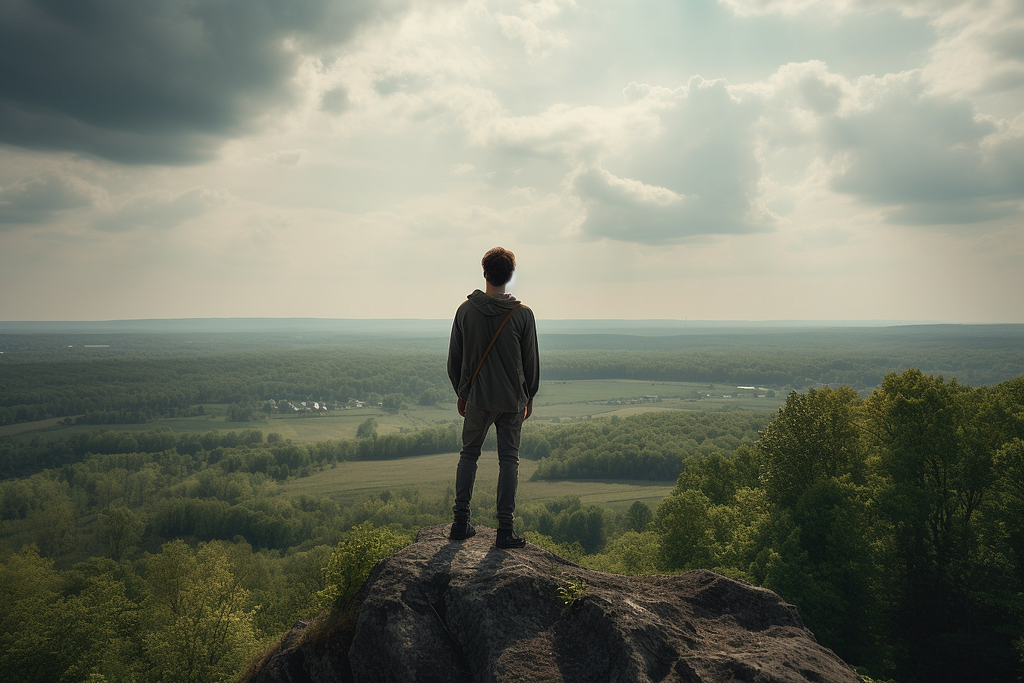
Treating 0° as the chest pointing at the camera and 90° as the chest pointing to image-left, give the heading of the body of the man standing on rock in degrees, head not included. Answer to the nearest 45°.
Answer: approximately 180°
